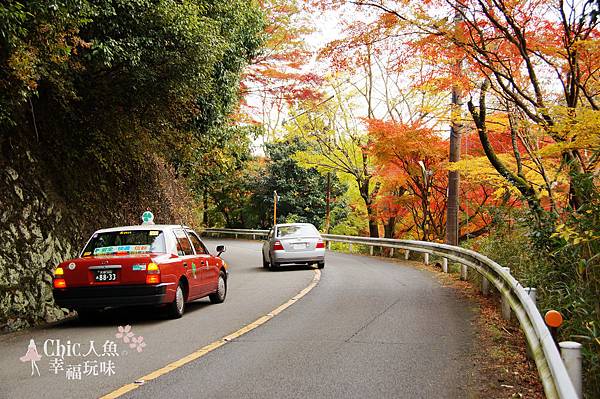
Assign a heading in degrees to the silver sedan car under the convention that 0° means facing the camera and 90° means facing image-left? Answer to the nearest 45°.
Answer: approximately 180°

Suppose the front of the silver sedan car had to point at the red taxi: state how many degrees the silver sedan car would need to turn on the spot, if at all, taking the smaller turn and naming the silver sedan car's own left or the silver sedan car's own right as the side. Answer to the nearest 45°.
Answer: approximately 180°

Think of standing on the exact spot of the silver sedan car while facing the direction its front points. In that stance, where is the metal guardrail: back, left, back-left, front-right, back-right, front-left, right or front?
back
